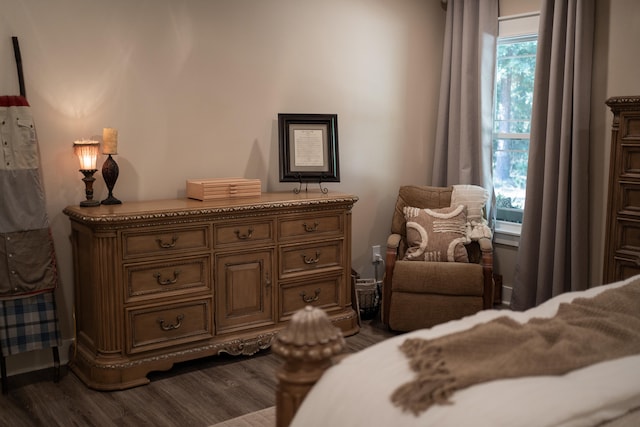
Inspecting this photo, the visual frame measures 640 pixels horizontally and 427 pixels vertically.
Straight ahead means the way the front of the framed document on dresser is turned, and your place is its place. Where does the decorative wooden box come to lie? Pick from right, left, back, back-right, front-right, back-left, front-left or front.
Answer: front-right

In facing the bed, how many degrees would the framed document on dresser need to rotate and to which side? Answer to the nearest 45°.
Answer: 0° — it already faces it

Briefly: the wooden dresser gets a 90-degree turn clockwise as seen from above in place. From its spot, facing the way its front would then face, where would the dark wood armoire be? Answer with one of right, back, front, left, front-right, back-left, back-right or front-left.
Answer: back-left

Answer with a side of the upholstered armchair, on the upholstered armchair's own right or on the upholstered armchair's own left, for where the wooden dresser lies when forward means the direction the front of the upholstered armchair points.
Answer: on the upholstered armchair's own right

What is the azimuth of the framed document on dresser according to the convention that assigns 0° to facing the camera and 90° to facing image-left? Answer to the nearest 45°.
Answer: approximately 0°

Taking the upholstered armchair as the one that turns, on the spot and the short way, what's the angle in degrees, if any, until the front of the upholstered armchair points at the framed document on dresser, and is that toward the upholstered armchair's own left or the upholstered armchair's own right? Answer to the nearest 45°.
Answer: approximately 90° to the upholstered armchair's own right

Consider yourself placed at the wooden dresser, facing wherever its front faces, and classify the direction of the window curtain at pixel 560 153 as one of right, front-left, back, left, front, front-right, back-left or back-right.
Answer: front-left

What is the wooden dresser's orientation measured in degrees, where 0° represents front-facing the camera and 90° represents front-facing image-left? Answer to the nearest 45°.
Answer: approximately 315°

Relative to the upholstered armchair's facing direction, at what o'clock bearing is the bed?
The bed is roughly at 12 o'clock from the upholstered armchair.

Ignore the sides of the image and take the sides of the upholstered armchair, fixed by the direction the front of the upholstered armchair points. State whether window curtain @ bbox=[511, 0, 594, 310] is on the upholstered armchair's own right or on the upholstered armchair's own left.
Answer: on the upholstered armchair's own left

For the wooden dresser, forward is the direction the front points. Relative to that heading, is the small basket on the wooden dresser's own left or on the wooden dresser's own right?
on the wooden dresser's own left
